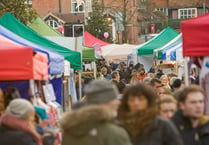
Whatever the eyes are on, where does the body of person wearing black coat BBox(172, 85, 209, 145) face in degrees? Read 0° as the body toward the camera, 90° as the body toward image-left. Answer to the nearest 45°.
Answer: approximately 315°

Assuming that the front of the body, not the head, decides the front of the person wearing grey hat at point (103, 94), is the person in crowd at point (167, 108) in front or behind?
in front

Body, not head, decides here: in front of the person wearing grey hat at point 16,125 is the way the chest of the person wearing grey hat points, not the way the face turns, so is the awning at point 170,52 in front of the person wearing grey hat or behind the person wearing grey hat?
in front

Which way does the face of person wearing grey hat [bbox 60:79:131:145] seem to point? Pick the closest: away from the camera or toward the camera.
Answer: away from the camera

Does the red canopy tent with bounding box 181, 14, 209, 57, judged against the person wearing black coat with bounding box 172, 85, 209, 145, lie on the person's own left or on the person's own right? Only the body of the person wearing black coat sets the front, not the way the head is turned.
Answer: on the person's own left

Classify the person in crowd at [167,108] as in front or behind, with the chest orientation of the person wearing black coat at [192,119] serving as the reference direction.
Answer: behind

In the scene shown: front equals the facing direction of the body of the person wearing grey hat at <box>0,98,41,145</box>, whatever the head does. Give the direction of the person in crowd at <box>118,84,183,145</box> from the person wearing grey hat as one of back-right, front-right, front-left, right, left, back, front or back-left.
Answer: right

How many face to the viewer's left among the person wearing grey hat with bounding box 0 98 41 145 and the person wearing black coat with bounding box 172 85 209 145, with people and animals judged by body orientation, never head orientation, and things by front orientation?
0

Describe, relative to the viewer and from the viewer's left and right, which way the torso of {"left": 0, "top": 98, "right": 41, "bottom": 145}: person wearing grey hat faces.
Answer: facing away from the viewer and to the right of the viewer
